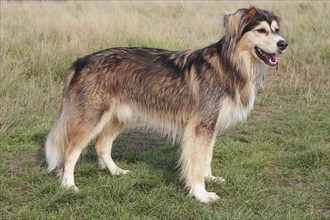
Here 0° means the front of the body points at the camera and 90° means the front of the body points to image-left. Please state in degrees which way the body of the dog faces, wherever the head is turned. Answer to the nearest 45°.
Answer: approximately 270°
